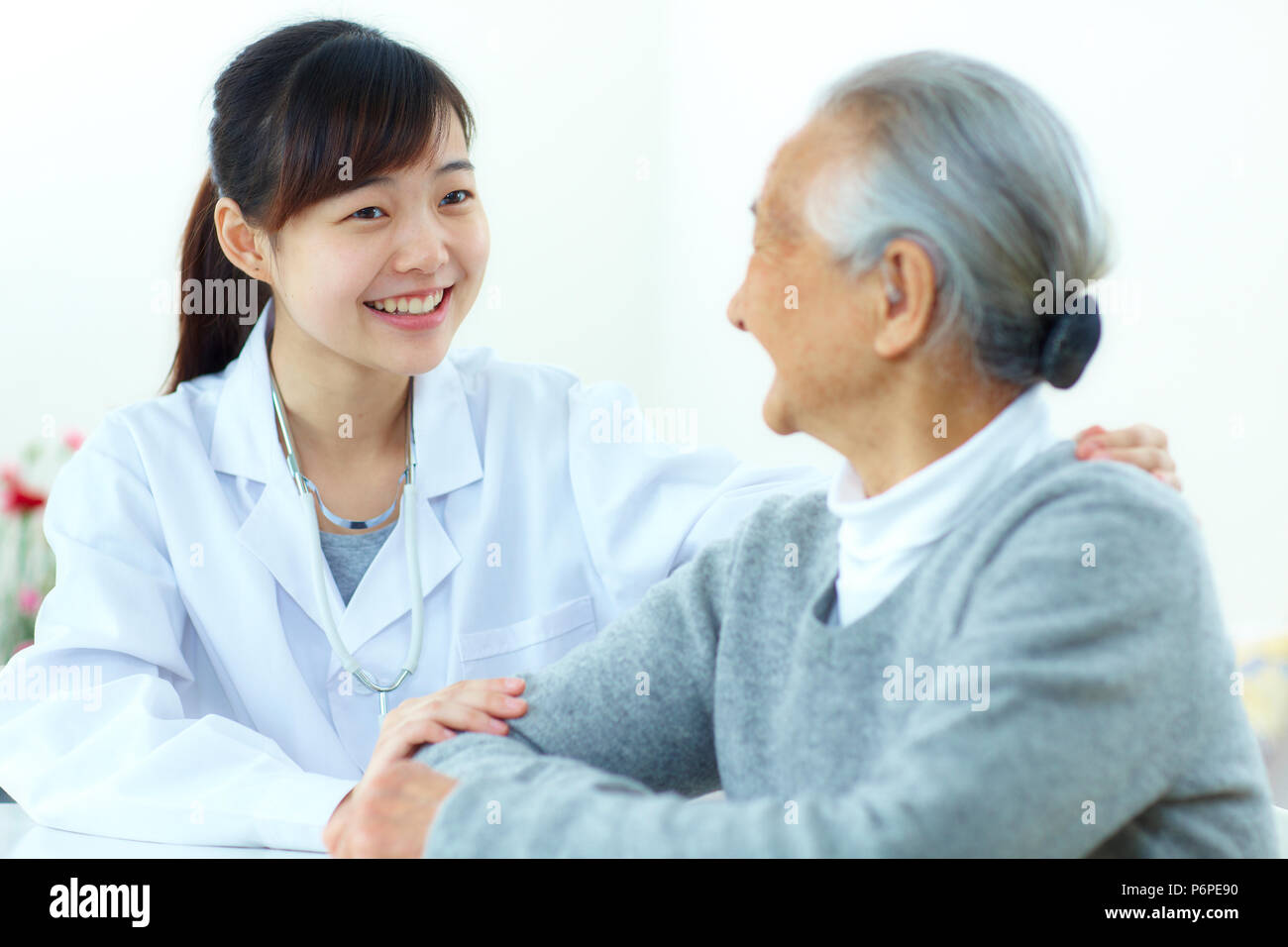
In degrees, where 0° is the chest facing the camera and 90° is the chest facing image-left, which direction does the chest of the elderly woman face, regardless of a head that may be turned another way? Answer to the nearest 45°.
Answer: approximately 45°

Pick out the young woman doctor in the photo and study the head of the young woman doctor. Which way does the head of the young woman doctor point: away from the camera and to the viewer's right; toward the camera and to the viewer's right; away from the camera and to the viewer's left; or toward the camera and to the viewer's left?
toward the camera and to the viewer's right

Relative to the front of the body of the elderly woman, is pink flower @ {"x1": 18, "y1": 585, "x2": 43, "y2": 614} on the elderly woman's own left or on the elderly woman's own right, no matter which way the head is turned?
on the elderly woman's own right

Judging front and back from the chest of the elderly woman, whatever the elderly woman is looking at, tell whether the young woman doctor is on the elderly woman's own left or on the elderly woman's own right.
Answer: on the elderly woman's own right

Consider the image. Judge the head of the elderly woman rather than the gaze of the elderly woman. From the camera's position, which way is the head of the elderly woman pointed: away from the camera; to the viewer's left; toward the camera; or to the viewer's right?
to the viewer's left

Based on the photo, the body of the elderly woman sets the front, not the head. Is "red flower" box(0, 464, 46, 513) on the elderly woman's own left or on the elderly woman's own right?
on the elderly woman's own right
